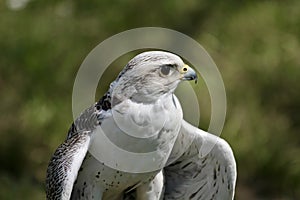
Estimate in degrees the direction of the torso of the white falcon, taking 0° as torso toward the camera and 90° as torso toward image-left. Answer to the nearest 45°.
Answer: approximately 315°
